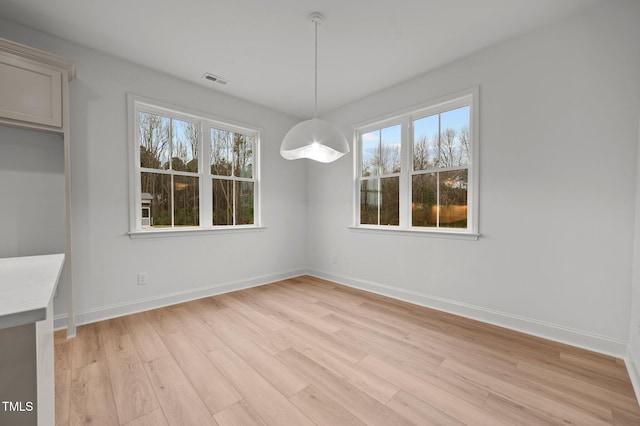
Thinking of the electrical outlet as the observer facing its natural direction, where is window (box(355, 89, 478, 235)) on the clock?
The window is roughly at 10 o'clock from the electrical outlet.

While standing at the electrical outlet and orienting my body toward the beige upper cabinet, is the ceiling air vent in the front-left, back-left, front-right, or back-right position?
back-left

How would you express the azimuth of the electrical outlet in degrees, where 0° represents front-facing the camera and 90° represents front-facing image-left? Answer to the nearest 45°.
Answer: approximately 0°

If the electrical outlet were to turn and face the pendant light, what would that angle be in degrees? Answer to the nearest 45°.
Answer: approximately 45° to its left
